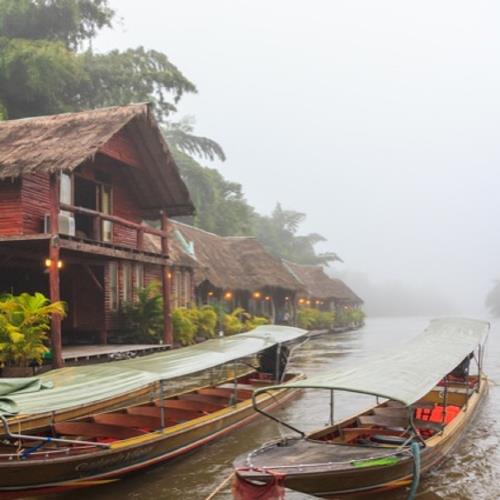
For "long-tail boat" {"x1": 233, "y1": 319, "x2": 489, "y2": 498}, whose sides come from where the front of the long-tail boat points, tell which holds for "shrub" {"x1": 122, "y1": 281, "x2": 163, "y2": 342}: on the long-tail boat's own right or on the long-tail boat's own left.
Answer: on the long-tail boat's own right

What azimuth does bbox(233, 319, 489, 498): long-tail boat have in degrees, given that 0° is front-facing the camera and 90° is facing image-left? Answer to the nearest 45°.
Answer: approximately 45°

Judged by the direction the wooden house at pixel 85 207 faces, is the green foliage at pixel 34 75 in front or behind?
behind

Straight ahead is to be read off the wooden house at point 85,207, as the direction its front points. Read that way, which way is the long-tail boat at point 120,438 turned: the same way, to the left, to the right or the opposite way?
to the right

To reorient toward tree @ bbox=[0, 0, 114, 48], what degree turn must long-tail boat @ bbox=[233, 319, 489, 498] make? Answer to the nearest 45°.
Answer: approximately 90° to its right

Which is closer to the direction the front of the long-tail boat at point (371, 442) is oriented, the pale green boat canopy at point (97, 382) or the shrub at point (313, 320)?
the pale green boat canopy

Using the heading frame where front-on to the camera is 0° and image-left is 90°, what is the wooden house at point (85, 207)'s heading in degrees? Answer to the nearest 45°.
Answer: approximately 315°

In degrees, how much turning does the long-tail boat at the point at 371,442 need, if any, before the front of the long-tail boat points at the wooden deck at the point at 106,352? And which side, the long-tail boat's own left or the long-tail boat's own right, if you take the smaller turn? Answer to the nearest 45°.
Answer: approximately 90° to the long-tail boat's own right

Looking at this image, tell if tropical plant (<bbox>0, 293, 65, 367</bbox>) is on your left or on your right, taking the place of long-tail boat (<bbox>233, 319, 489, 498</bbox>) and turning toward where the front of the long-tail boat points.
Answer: on your right

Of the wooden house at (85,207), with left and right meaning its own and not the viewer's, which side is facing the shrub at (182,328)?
left

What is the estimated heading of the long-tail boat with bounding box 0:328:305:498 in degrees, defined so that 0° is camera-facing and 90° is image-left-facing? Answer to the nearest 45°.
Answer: approximately 45°
